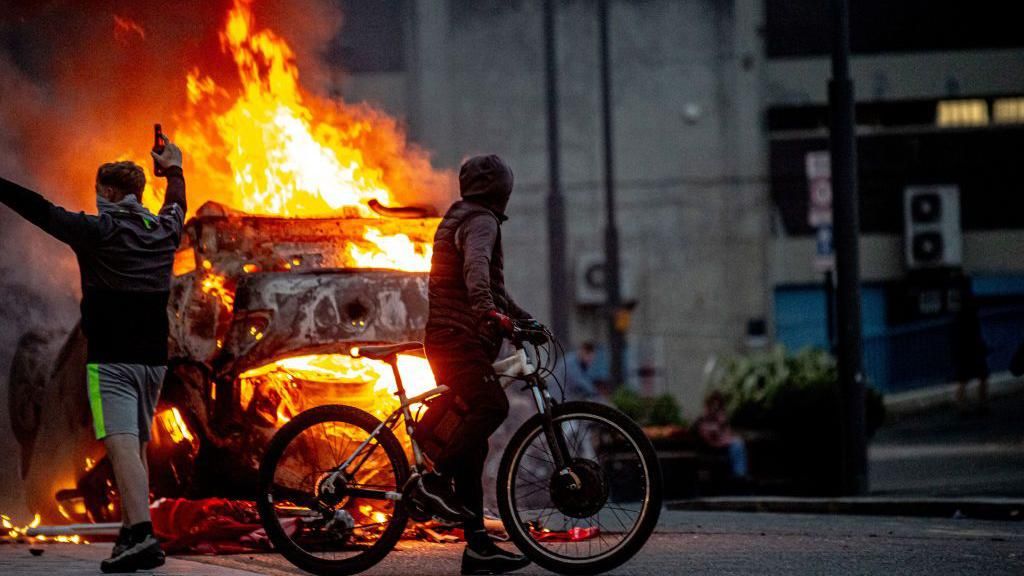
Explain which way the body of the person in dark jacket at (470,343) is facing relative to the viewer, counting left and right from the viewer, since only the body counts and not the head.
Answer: facing to the right of the viewer

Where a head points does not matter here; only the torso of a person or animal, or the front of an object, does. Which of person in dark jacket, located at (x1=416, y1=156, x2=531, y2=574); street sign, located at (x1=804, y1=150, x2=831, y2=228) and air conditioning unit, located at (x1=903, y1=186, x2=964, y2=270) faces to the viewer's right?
the person in dark jacket

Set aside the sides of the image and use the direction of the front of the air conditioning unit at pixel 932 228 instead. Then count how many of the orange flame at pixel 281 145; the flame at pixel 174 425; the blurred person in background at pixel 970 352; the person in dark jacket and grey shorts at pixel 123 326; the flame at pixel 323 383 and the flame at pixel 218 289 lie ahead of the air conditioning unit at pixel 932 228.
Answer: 6

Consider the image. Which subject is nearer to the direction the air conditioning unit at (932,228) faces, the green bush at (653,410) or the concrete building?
the green bush

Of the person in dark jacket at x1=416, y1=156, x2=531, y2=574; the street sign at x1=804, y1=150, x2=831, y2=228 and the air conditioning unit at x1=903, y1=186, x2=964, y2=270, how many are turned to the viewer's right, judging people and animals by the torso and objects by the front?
1

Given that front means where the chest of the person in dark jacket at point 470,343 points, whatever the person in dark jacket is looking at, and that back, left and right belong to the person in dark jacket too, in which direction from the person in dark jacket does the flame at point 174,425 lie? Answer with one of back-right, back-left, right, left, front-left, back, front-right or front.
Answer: back-left

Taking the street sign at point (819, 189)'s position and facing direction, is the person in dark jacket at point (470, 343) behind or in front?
in front

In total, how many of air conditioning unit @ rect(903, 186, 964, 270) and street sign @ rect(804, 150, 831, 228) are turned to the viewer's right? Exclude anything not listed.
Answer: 0

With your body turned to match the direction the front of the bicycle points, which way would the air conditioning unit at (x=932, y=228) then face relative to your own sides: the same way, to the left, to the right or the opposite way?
to the right

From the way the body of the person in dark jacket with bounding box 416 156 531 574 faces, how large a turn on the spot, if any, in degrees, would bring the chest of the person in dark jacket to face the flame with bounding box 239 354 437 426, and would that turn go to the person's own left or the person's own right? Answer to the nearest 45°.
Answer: approximately 135° to the person's own left

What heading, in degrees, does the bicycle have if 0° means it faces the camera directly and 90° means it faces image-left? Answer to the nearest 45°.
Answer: approximately 270°
